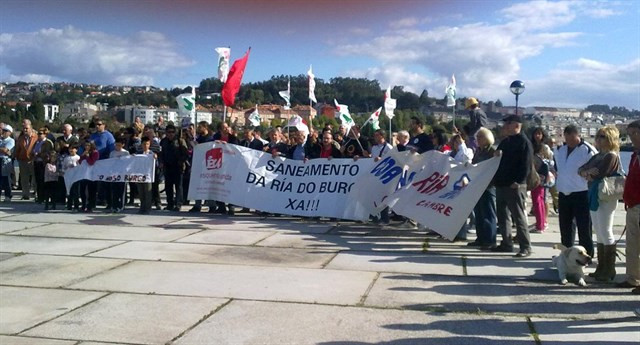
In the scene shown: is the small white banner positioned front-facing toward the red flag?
no

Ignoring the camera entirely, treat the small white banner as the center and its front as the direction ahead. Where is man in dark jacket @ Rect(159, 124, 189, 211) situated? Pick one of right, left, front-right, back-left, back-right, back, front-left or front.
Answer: left

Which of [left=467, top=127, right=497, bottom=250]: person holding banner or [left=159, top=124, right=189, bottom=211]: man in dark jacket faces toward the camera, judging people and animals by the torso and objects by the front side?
the man in dark jacket

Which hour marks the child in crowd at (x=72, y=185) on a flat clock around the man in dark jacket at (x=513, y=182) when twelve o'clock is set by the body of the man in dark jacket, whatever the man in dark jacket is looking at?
The child in crowd is roughly at 12 o'clock from the man in dark jacket.

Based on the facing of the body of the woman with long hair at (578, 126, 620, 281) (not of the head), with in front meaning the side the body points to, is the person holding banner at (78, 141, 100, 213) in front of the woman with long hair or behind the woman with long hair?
in front

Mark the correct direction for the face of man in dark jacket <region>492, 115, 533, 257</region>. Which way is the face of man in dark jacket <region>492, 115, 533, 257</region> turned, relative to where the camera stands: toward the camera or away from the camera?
toward the camera

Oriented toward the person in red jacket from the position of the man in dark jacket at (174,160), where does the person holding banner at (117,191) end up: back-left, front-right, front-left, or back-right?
back-right

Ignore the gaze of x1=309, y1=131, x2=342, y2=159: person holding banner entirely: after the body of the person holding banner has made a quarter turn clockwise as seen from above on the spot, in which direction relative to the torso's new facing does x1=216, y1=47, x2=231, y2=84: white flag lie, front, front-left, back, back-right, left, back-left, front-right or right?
front-right

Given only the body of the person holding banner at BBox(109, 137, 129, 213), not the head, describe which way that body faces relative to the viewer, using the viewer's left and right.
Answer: facing the viewer

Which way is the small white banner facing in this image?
toward the camera

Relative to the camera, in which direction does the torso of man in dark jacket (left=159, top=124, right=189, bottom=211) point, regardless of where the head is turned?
toward the camera

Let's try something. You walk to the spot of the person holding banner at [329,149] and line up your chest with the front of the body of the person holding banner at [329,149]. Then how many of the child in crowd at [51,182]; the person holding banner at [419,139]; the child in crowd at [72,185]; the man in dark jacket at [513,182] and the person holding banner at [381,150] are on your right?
2
